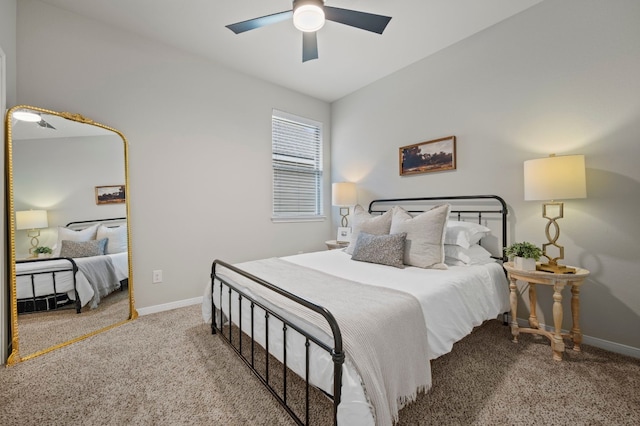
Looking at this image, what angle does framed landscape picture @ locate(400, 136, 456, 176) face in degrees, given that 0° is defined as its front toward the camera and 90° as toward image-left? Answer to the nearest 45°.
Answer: approximately 45°

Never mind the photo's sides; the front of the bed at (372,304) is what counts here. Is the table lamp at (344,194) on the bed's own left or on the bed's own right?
on the bed's own right

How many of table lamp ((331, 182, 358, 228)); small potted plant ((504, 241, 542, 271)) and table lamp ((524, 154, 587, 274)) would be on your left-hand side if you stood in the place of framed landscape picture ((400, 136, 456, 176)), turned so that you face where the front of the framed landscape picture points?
2

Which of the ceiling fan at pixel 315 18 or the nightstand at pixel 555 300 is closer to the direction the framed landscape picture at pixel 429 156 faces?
the ceiling fan

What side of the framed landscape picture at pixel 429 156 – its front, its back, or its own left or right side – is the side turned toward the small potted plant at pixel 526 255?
left

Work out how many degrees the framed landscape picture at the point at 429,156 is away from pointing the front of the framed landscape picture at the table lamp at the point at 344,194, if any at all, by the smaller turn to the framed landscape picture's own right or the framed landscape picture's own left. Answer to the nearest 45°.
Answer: approximately 45° to the framed landscape picture's own right

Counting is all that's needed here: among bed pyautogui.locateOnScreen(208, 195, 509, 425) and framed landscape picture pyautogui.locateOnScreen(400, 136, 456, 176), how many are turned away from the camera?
0

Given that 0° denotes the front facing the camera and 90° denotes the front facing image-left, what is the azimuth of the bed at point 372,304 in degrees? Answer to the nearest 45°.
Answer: approximately 45°

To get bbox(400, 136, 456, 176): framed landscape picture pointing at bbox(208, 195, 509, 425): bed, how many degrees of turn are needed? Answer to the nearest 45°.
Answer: approximately 45° to its left

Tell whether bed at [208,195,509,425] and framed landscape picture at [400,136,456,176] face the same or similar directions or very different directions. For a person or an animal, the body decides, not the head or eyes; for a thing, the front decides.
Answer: same or similar directions

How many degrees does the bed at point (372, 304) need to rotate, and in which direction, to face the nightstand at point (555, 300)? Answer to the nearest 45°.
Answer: approximately 135° to its left

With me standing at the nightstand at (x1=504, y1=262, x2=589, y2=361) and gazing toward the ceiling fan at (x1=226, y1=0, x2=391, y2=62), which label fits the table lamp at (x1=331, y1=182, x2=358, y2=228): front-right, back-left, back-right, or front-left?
front-right

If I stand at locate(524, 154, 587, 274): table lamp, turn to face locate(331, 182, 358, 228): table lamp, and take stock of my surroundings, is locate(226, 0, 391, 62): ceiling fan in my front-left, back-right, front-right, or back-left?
front-left

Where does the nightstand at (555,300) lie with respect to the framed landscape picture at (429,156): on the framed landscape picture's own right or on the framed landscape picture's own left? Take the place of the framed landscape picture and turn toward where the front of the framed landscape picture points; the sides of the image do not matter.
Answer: on the framed landscape picture's own left

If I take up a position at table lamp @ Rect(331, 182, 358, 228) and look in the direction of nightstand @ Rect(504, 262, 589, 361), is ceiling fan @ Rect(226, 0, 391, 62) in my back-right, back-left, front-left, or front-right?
front-right

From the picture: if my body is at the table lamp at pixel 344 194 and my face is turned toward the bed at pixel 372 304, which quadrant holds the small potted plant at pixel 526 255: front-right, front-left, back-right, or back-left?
front-left
